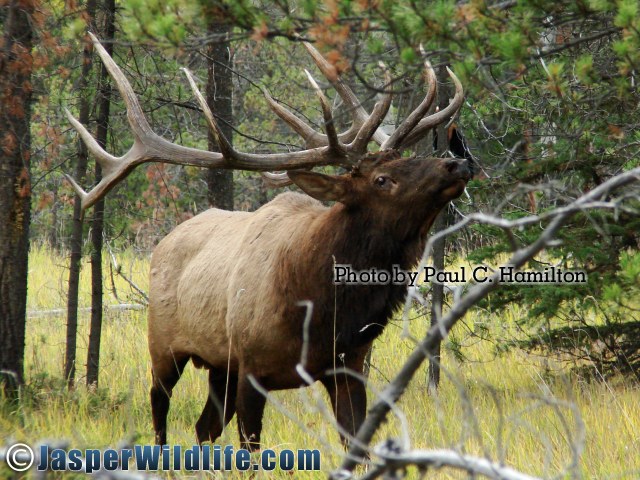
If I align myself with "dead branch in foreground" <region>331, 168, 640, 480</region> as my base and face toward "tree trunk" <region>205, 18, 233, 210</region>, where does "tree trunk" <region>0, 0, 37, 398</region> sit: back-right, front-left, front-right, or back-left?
front-left

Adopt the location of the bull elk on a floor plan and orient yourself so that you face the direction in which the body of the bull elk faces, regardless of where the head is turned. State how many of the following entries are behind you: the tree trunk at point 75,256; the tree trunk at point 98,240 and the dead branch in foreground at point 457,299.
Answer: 2

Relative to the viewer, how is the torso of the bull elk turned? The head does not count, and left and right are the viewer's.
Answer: facing the viewer and to the right of the viewer

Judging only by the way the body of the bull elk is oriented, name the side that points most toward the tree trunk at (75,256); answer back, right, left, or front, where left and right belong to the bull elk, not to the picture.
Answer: back

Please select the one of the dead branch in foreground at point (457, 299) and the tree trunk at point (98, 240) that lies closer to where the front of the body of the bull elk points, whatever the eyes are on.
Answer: the dead branch in foreground

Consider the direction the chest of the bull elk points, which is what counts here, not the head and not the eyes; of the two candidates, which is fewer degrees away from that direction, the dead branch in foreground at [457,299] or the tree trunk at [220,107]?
the dead branch in foreground

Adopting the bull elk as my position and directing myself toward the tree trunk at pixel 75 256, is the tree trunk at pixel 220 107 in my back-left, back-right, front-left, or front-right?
front-right

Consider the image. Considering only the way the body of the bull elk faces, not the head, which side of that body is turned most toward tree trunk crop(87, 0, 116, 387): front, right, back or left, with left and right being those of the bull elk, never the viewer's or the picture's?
back

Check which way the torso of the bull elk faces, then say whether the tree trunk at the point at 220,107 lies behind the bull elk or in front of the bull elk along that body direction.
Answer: behind
